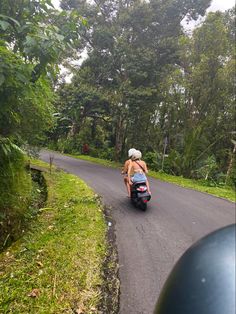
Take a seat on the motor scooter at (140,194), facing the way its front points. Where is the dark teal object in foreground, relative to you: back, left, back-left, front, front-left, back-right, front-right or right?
back-left

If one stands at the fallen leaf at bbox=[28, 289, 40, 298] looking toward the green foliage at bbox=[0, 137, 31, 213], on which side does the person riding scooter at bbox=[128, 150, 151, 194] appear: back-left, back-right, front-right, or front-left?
front-right

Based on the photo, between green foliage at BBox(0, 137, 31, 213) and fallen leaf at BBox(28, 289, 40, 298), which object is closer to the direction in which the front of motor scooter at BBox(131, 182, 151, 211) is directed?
the green foliage

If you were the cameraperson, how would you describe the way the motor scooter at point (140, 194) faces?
facing away from the viewer and to the left of the viewer

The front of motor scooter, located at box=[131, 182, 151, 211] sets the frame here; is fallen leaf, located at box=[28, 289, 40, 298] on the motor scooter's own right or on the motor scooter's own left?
on the motor scooter's own left

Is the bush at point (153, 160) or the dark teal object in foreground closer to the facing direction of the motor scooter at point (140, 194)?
the bush

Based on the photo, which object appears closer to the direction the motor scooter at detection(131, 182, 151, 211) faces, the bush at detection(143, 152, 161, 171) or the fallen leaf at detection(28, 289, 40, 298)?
the bush

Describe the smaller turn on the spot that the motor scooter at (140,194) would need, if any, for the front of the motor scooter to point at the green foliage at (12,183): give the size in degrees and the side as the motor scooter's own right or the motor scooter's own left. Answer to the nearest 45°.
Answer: approximately 90° to the motor scooter's own left

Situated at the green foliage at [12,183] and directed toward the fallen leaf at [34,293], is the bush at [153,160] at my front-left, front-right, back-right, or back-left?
back-left

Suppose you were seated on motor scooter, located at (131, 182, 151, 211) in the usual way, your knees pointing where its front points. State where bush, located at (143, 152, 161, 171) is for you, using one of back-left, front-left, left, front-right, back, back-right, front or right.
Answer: front-right

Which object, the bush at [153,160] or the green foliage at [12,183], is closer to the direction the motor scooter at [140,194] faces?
the bush
